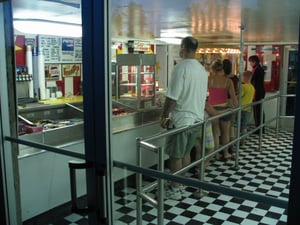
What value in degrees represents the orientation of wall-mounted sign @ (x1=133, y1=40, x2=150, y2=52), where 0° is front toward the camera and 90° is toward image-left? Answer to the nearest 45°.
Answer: approximately 0°

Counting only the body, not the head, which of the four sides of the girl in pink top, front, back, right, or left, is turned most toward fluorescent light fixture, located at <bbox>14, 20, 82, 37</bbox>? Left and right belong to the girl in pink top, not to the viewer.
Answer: left

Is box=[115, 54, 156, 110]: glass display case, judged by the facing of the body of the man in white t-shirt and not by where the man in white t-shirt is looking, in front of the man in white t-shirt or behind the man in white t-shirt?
in front

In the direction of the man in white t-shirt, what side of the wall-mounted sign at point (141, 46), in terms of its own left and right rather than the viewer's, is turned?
front

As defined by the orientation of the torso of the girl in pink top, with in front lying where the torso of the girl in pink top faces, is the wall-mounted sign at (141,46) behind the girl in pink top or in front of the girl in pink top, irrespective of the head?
in front

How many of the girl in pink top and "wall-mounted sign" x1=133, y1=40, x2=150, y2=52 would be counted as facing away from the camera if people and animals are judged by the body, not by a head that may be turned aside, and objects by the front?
1

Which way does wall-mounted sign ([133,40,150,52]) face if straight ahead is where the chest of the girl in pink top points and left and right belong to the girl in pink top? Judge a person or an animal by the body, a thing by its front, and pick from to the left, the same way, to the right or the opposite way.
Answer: the opposite way

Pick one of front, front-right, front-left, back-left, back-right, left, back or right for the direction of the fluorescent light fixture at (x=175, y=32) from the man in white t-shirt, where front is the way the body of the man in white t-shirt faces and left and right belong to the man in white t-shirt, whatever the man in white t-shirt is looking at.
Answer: front-right

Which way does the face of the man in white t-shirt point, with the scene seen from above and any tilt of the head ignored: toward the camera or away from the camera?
away from the camera

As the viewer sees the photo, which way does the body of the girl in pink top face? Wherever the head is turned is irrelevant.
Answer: away from the camera

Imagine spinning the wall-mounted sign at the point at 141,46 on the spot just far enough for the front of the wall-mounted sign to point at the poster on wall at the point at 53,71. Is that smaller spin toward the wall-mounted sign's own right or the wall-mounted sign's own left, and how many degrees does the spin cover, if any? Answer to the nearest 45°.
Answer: approximately 45° to the wall-mounted sign's own right
